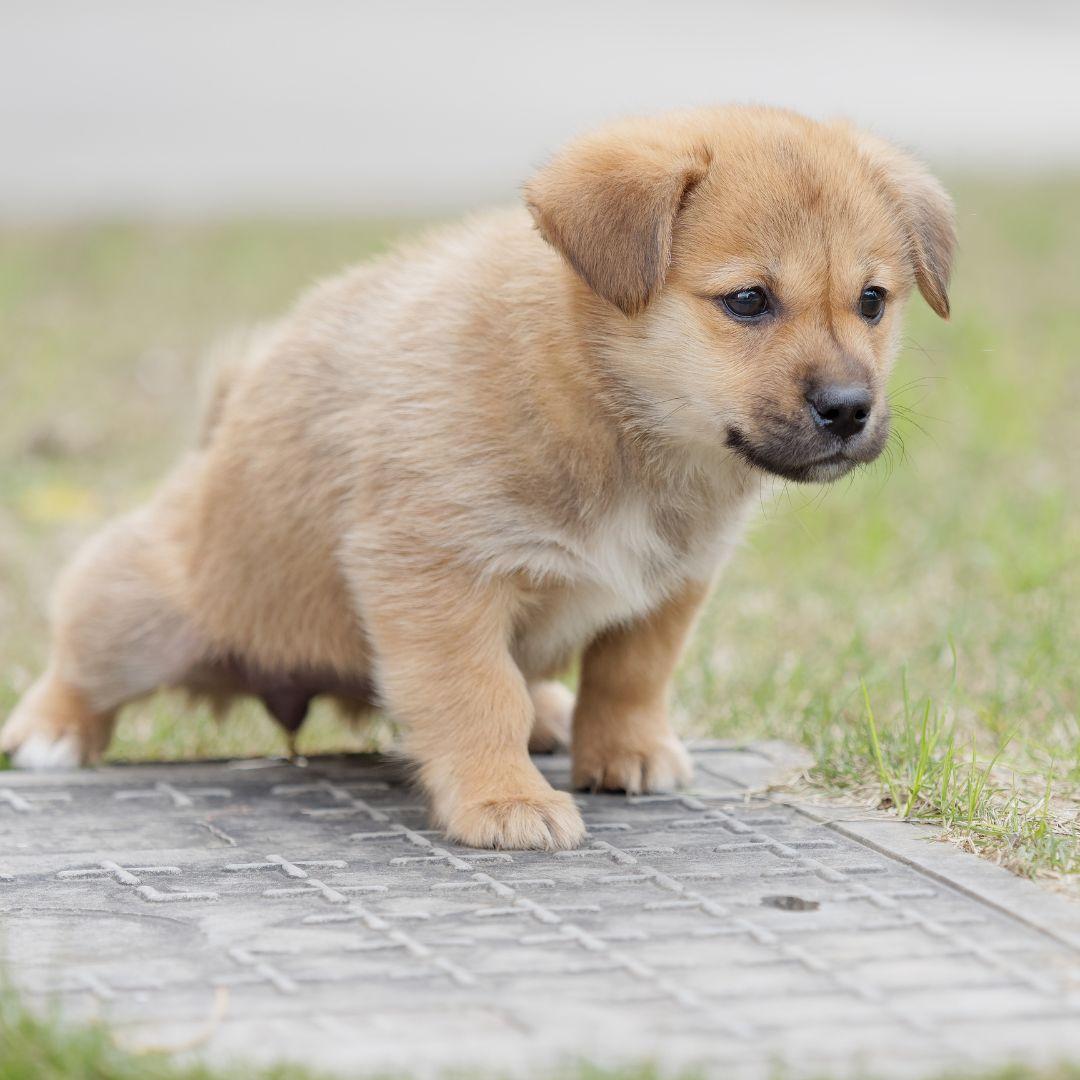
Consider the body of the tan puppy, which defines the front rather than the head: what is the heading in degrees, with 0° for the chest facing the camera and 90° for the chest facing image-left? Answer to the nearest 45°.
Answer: approximately 315°
